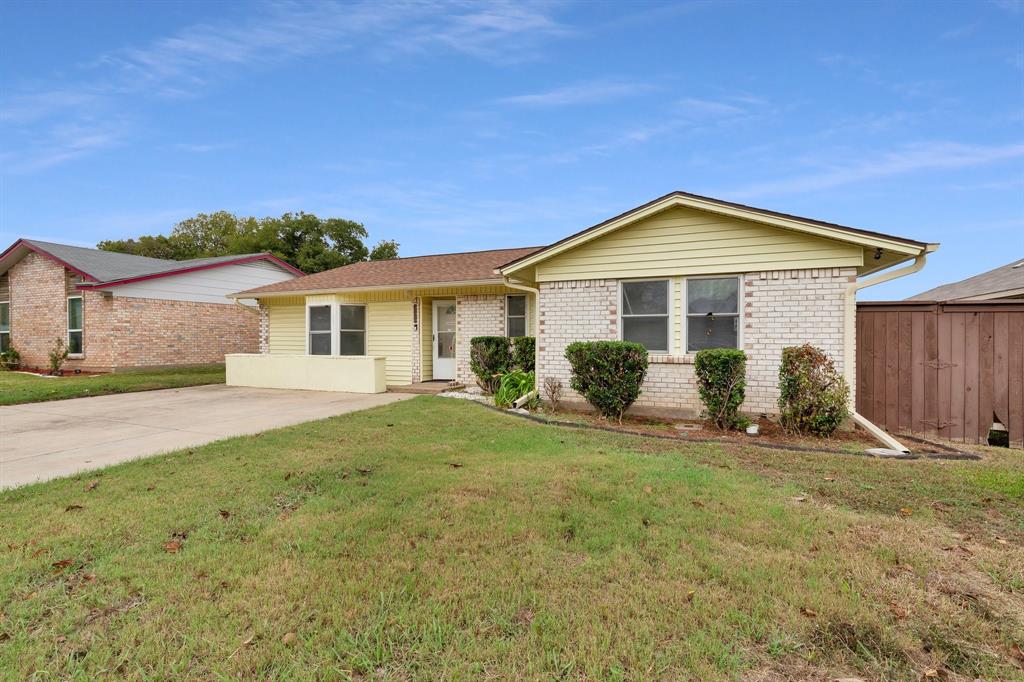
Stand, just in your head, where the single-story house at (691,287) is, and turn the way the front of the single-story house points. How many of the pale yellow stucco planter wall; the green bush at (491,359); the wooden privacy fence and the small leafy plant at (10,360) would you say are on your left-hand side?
1

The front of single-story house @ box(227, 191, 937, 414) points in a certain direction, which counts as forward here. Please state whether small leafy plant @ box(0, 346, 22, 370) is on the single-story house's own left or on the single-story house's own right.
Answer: on the single-story house's own right

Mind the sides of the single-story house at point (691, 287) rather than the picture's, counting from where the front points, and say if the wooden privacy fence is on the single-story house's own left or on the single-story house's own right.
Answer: on the single-story house's own left

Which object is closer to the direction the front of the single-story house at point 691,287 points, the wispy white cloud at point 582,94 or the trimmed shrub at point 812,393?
the trimmed shrub

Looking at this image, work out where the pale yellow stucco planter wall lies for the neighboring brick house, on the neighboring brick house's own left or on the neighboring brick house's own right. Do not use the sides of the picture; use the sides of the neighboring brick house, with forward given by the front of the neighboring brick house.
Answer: on the neighboring brick house's own left

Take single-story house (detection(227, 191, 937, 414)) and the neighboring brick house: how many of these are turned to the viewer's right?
0

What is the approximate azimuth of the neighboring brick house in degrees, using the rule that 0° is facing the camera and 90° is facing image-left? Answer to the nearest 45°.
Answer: approximately 45°

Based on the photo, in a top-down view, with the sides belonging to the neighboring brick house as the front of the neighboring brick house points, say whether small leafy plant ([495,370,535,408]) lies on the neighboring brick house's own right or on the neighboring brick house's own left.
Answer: on the neighboring brick house's own left

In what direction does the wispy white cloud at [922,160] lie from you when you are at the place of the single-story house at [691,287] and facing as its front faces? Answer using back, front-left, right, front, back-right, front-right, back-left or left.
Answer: back-left

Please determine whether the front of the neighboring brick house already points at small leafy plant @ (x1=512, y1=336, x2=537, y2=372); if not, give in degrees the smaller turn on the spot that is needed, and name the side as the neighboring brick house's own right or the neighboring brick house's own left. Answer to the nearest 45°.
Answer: approximately 90° to the neighboring brick house's own left

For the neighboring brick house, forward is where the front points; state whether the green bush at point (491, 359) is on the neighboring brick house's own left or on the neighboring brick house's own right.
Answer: on the neighboring brick house's own left

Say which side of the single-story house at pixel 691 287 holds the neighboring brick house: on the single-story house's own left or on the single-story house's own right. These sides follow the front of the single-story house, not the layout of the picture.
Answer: on the single-story house's own right

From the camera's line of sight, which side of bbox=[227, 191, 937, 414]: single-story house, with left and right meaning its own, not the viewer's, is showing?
front
